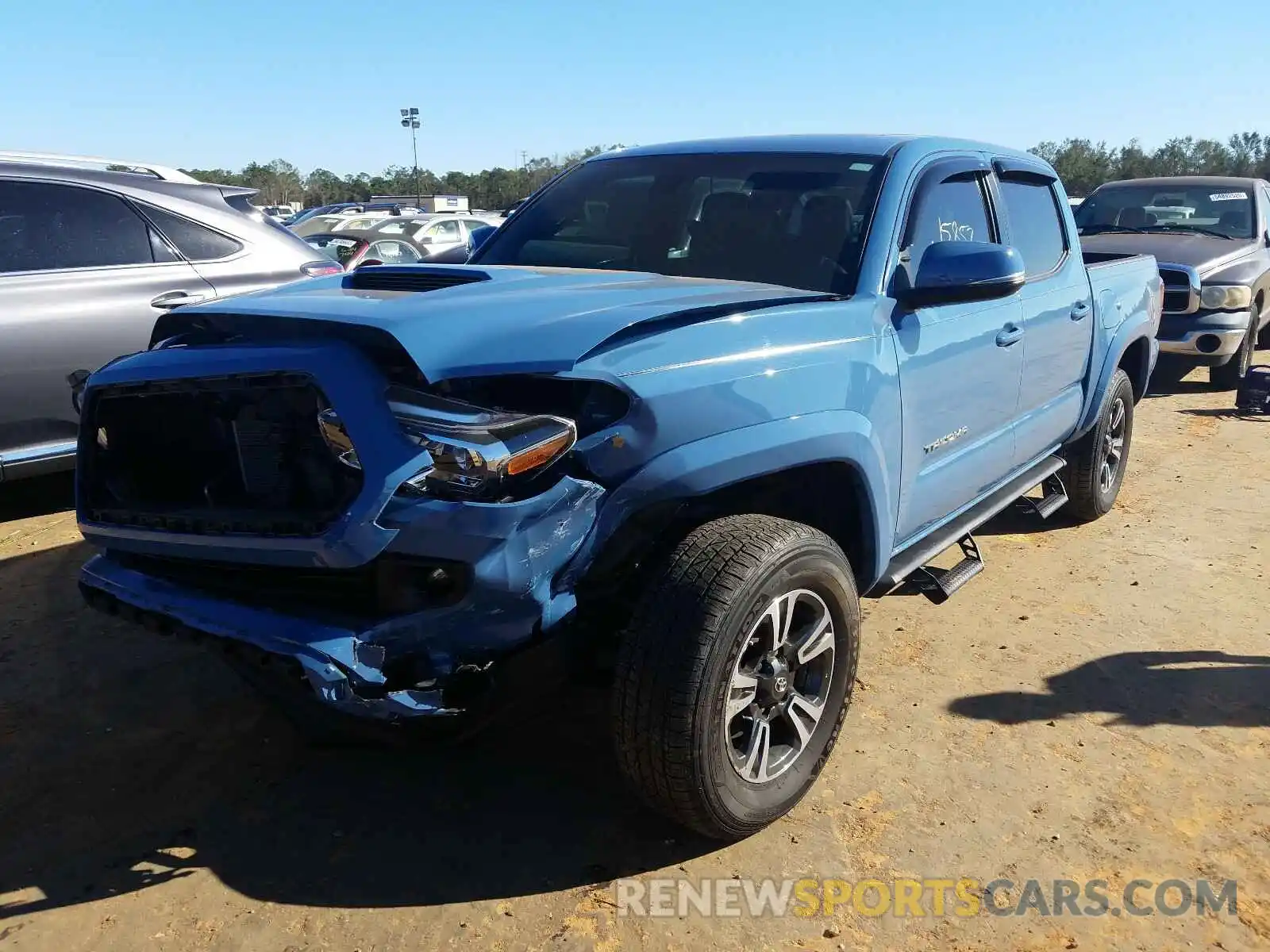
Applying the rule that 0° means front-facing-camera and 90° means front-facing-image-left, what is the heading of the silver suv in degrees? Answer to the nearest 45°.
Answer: approximately 90°

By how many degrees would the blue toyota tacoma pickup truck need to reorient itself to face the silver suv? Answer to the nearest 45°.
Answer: approximately 90° to its right

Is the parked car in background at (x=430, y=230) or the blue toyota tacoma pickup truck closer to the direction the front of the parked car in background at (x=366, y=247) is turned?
the blue toyota tacoma pickup truck

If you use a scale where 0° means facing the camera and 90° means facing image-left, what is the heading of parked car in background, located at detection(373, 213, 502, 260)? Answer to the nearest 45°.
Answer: approximately 45°

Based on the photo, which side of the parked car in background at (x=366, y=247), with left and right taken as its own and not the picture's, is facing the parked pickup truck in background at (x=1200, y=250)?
left

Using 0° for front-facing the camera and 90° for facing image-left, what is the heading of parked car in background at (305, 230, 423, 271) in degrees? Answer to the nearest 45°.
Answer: approximately 45°

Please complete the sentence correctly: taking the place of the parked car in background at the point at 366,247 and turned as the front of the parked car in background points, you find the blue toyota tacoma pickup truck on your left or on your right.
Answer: on your left

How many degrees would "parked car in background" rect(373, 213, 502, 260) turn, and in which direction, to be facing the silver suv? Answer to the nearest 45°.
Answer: approximately 45° to its left
